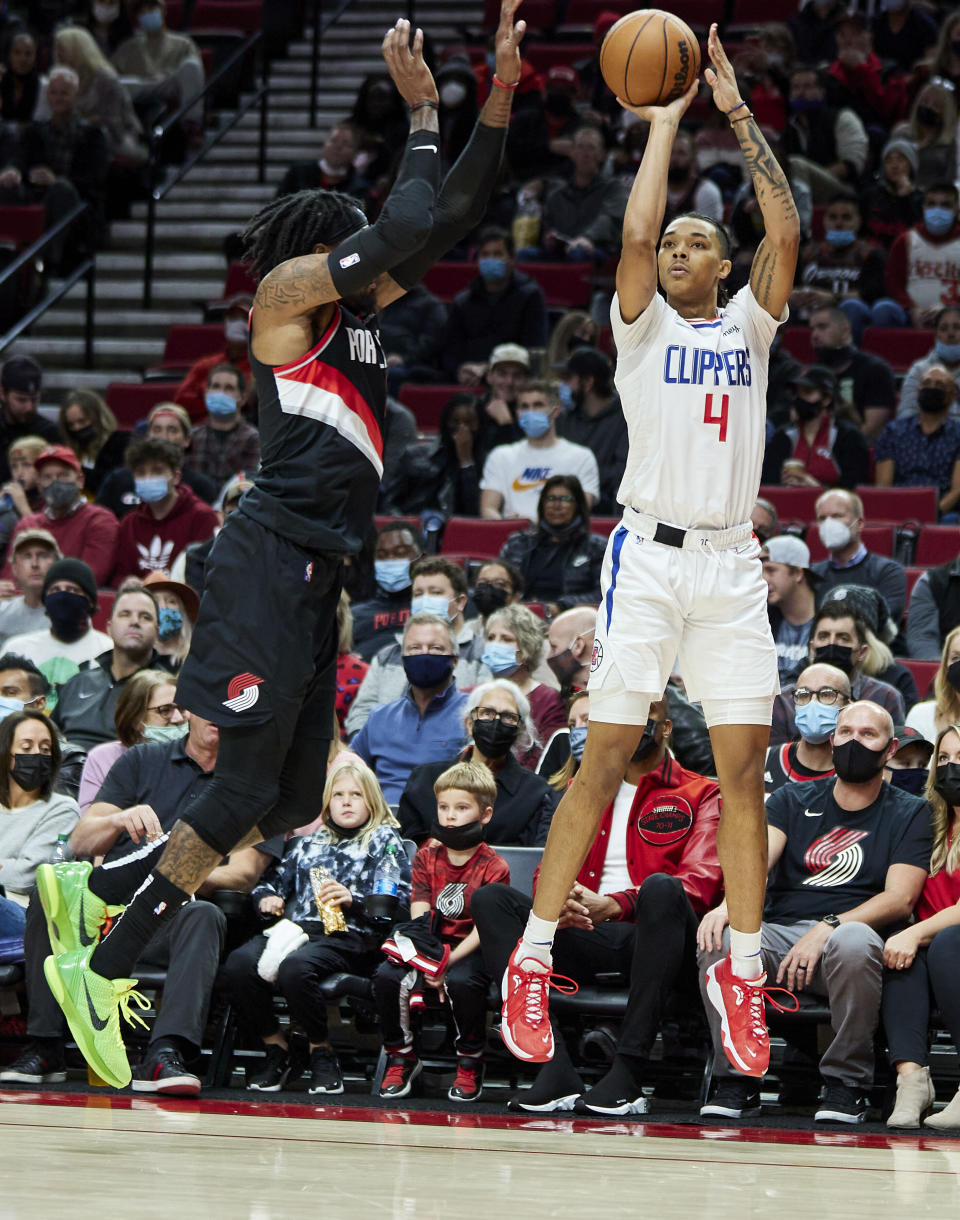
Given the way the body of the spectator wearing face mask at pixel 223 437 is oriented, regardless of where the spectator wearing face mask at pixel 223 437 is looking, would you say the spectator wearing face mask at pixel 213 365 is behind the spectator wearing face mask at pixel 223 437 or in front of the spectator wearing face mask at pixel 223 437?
behind

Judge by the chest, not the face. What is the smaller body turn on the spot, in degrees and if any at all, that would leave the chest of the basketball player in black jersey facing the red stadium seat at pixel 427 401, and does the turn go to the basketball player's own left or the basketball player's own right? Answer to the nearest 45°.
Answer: approximately 90° to the basketball player's own left

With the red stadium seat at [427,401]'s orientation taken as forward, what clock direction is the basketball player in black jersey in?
The basketball player in black jersey is roughly at 12 o'clock from the red stadium seat.

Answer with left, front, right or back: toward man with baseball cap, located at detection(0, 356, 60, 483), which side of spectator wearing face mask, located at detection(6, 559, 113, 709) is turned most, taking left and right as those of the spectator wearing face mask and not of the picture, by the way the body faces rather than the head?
back

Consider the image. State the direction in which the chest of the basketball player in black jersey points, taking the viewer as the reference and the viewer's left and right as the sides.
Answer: facing to the right of the viewer

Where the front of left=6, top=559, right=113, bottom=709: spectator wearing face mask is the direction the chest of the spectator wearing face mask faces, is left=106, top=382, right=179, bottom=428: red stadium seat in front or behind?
behind

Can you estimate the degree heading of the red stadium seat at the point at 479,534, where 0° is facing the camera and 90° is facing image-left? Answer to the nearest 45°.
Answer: approximately 0°

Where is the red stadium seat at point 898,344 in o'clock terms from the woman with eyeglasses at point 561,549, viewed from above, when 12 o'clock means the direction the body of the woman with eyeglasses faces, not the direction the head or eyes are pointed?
The red stadium seat is roughly at 7 o'clock from the woman with eyeglasses.

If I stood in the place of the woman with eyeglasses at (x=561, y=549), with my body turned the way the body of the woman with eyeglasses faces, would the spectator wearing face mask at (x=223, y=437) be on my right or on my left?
on my right

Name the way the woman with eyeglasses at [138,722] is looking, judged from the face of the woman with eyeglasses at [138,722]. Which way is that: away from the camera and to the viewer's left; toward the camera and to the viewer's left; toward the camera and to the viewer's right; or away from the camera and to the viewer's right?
toward the camera and to the viewer's right

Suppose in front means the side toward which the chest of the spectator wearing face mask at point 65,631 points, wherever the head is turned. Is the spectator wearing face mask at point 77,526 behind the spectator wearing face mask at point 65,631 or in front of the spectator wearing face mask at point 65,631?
behind
